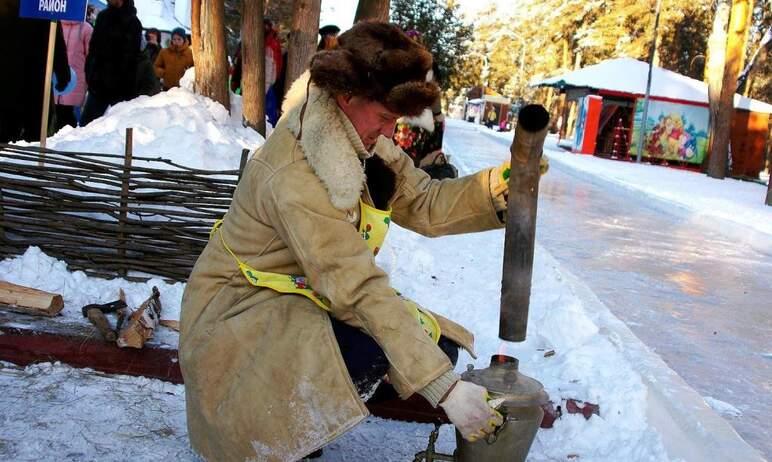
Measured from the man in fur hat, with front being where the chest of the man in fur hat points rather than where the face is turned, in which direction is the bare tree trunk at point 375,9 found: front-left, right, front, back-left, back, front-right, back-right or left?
left

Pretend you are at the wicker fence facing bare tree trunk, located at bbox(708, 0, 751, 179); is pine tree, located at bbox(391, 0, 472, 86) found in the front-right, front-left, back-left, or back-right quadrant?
front-left

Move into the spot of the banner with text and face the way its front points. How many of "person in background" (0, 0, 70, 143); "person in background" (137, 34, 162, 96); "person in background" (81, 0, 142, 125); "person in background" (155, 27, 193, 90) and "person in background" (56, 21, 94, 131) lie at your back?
5

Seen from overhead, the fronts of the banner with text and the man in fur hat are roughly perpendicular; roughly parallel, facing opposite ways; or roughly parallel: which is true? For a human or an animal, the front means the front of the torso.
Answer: roughly perpendicular

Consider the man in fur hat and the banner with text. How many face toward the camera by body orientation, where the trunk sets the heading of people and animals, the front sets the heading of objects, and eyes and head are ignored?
1

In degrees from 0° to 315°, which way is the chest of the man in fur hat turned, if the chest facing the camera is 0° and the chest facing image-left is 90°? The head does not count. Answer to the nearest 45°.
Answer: approximately 270°

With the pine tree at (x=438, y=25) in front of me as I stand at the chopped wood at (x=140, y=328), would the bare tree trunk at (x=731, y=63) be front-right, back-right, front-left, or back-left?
front-right

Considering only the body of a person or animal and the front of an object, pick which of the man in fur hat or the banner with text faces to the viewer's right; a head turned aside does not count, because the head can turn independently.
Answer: the man in fur hat

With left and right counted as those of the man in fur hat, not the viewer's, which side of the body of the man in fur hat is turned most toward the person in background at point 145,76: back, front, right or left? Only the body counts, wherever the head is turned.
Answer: left

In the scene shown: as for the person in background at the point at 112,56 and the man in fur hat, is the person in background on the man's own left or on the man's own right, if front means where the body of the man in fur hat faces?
on the man's own left

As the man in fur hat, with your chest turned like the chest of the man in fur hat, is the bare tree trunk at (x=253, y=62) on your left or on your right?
on your left

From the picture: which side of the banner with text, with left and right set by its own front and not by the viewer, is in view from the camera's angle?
front

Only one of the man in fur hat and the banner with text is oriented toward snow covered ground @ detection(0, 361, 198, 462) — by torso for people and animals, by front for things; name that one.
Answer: the banner with text

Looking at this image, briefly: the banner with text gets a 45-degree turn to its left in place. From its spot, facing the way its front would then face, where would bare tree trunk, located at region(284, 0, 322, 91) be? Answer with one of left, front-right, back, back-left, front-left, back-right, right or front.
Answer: left

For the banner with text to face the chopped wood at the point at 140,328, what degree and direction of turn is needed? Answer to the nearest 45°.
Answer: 0° — it already faces it
